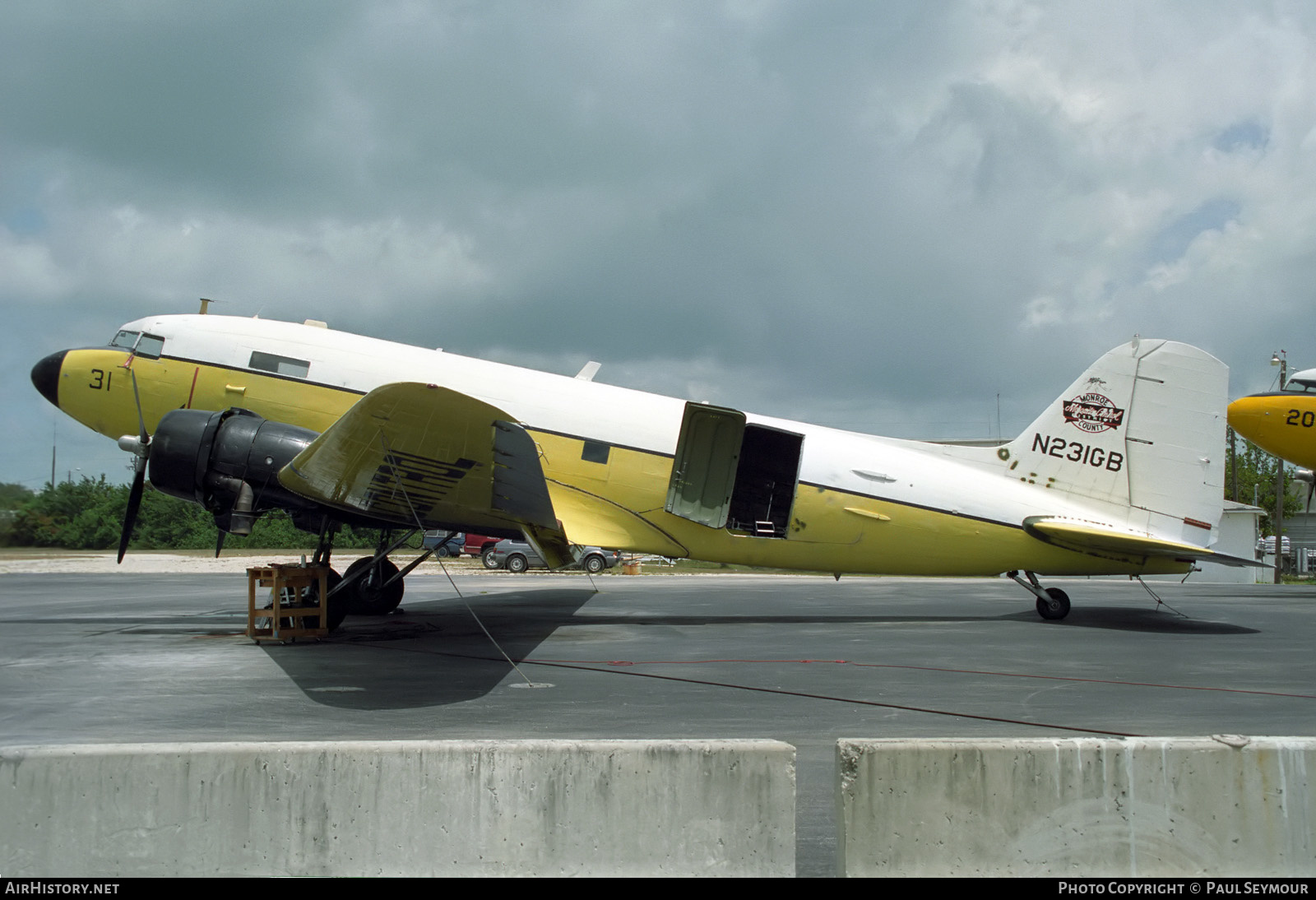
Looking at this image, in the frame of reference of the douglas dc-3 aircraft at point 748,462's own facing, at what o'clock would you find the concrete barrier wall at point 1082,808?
The concrete barrier wall is roughly at 9 o'clock from the douglas dc-3 aircraft.

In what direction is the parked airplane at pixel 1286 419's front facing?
to the viewer's left

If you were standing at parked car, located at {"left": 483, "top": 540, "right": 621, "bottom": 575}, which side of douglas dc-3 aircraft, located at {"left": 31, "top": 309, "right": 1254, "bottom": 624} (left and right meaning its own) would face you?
right

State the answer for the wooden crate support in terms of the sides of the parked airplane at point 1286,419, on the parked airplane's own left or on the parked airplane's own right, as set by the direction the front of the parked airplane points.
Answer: on the parked airplane's own left

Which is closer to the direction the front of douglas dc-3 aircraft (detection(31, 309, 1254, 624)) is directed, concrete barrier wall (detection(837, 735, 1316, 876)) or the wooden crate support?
the wooden crate support

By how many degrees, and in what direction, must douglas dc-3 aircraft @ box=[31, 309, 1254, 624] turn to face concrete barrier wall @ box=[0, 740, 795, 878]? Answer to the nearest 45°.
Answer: approximately 90° to its left

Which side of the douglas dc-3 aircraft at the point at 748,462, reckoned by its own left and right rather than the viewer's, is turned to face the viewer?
left
